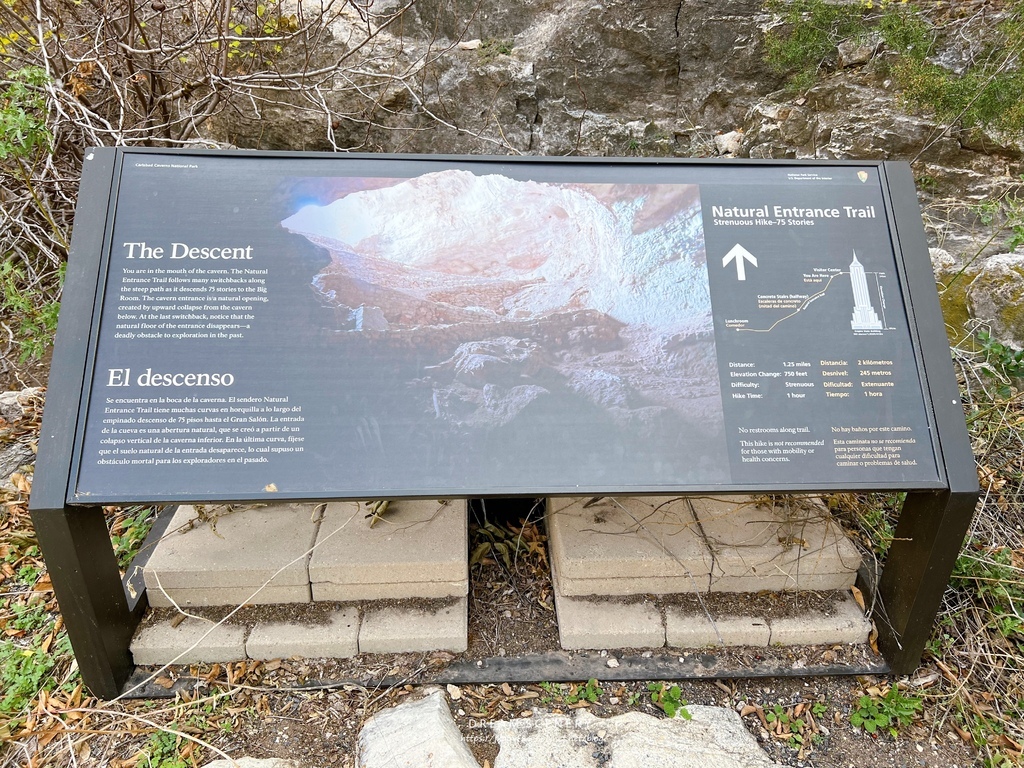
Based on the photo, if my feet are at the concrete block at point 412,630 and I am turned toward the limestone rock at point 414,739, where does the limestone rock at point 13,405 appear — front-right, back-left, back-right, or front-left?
back-right

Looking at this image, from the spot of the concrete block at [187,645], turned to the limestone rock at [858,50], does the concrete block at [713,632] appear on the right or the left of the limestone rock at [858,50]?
right

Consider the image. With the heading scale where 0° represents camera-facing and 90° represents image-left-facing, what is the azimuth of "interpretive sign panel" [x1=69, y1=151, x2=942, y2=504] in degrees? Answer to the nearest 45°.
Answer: approximately 0°

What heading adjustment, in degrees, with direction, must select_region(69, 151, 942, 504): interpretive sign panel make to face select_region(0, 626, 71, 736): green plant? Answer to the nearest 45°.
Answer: approximately 90° to its right

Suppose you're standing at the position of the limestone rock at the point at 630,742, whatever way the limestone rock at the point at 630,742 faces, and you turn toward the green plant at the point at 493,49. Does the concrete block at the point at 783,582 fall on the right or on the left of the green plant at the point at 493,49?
right
